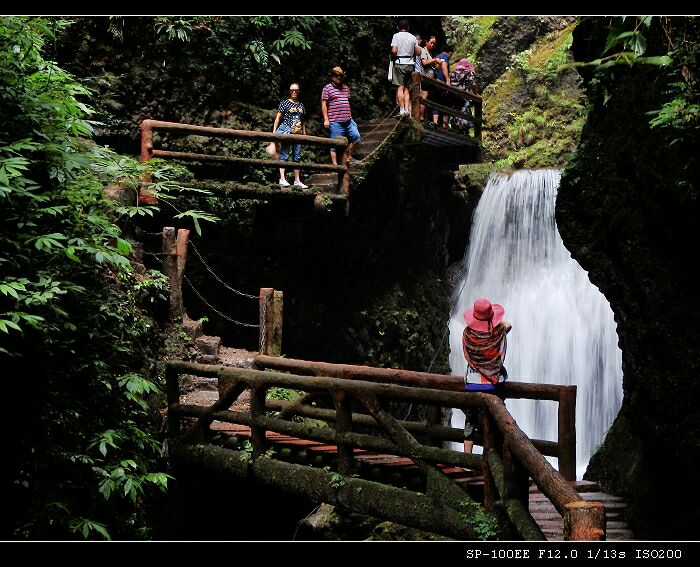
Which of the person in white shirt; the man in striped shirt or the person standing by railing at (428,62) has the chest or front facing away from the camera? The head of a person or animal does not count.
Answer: the person in white shirt

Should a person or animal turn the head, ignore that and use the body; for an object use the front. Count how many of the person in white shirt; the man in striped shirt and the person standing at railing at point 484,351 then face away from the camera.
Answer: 2

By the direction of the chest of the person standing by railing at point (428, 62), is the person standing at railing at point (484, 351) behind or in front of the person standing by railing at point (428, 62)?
in front

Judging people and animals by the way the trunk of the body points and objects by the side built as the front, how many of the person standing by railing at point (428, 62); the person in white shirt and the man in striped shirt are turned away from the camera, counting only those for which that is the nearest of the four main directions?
1

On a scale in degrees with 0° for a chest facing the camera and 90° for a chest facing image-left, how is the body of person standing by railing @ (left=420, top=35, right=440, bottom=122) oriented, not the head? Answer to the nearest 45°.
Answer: approximately 315°

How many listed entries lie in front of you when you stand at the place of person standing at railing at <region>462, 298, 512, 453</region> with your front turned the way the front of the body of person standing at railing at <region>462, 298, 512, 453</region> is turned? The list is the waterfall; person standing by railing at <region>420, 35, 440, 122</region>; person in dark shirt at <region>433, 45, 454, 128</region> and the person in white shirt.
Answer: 4

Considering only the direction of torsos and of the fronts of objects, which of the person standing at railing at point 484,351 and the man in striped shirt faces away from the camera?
the person standing at railing

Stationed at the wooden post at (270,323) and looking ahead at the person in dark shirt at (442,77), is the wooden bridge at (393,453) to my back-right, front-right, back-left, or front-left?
back-right

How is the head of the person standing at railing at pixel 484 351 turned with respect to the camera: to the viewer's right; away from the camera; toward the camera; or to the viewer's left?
away from the camera

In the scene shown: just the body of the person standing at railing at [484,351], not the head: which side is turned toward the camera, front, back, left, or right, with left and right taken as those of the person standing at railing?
back

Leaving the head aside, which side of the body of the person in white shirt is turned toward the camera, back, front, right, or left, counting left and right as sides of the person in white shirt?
back

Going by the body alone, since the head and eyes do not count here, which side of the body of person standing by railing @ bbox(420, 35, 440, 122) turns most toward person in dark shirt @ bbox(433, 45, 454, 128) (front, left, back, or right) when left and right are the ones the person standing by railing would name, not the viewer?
left

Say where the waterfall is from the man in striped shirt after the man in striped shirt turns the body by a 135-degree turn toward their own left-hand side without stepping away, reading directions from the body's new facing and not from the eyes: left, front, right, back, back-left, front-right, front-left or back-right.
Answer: front-right

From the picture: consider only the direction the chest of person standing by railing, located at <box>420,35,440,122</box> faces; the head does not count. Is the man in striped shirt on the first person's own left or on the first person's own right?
on the first person's own right

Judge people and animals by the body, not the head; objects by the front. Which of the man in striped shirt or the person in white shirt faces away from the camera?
the person in white shirt

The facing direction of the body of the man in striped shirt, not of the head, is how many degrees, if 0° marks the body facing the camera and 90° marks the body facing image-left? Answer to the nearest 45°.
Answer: approximately 315°
